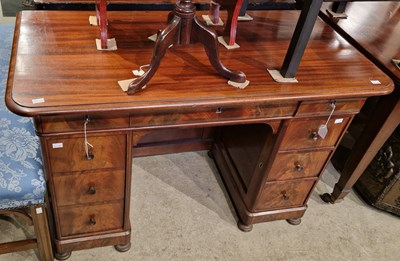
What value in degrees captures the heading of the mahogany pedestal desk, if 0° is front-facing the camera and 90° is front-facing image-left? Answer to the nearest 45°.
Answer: approximately 0°
